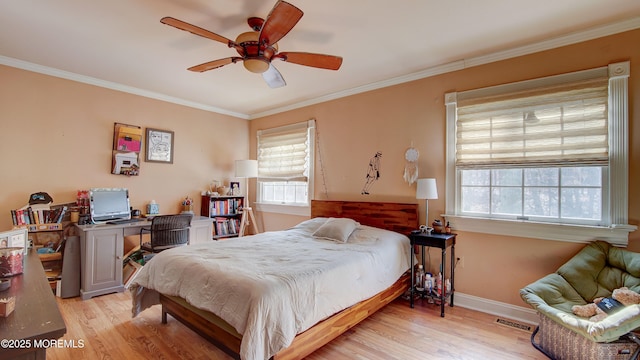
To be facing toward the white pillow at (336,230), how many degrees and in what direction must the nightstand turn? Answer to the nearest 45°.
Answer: approximately 45° to its right

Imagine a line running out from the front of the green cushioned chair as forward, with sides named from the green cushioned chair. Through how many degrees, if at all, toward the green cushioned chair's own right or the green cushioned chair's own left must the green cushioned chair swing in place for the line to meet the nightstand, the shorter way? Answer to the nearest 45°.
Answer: approximately 45° to the green cushioned chair's own right

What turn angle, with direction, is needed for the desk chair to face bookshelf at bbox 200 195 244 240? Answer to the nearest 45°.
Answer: approximately 90° to its right

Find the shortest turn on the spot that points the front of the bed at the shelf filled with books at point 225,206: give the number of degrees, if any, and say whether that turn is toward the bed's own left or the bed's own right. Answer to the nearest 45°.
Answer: approximately 135° to the bed's own right

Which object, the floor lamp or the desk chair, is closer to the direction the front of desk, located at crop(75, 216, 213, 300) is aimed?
the desk chair

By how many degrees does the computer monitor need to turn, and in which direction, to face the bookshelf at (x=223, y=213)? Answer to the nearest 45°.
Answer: approximately 90° to its left

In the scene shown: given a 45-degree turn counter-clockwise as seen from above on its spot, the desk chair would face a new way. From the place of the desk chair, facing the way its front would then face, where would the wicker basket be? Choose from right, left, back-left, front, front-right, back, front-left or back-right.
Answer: back-left

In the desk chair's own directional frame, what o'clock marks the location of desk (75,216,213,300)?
The desk is roughly at 11 o'clock from the desk chair.

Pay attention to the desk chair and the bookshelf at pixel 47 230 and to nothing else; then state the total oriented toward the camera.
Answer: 1

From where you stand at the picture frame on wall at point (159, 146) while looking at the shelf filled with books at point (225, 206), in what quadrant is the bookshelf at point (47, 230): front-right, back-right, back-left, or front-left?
back-right
